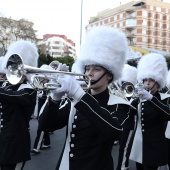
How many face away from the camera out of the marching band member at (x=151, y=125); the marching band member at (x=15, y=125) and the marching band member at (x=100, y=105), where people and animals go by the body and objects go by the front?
0

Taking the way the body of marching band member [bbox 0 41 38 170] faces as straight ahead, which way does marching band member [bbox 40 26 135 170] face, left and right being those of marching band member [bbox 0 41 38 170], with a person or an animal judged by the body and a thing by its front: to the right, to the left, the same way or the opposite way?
the same way

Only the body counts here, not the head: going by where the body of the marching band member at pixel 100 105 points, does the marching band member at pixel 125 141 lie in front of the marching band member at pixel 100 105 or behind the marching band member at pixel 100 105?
behind

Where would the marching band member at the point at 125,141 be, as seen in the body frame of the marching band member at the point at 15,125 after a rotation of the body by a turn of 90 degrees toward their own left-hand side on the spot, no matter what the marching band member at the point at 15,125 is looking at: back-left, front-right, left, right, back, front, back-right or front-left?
left

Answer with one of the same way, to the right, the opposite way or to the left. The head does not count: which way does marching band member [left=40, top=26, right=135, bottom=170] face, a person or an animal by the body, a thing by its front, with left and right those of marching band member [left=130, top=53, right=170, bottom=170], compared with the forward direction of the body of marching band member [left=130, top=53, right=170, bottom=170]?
the same way

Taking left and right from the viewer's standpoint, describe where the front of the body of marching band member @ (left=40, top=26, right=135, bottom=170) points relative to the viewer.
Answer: facing the viewer and to the left of the viewer

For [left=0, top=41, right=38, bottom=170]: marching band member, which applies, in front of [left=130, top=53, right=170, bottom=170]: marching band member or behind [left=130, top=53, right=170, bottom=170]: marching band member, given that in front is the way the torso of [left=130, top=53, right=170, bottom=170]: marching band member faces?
in front

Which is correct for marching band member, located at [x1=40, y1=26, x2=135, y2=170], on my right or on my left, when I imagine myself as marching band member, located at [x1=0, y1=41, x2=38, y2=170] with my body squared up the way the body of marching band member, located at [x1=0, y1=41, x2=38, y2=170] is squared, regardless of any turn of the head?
on my left

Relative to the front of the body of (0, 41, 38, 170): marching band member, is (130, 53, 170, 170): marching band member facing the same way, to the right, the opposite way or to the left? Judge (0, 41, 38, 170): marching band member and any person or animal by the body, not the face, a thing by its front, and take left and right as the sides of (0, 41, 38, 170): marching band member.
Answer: the same way

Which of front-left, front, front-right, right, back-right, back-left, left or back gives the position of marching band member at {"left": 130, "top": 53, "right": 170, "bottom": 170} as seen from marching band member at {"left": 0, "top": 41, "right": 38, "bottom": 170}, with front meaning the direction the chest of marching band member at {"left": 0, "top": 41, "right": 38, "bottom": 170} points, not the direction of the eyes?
back-left
